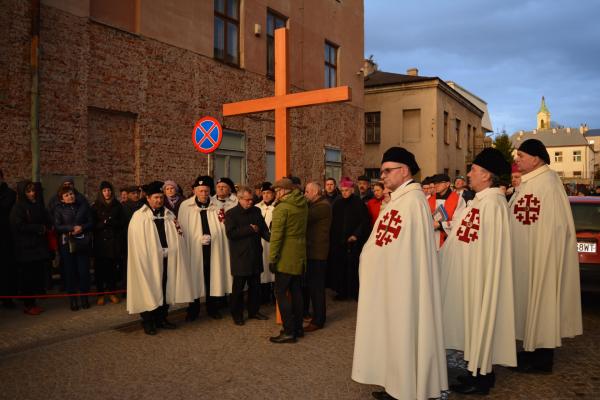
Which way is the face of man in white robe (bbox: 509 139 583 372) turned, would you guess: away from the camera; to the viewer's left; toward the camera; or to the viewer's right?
to the viewer's left

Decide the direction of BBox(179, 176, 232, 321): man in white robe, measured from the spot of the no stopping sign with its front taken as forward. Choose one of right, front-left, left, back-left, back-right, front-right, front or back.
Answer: front

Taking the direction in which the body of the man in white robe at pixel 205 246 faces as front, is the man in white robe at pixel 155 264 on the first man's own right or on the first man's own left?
on the first man's own right

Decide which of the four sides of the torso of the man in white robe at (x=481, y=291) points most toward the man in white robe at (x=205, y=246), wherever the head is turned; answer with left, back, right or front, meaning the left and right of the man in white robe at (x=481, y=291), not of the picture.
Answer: front

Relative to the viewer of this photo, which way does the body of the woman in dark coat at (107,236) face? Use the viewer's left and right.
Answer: facing the viewer

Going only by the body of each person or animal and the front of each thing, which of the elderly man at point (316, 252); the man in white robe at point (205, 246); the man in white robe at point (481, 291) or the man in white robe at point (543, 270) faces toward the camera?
the man in white robe at point (205, 246)

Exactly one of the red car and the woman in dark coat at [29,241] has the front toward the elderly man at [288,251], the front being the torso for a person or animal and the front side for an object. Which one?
the woman in dark coat

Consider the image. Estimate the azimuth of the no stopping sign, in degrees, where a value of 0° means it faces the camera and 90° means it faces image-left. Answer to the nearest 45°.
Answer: approximately 0°

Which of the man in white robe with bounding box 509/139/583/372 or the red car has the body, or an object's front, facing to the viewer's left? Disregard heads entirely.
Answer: the man in white robe

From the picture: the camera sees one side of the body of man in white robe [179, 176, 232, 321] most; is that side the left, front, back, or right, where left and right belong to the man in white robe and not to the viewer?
front

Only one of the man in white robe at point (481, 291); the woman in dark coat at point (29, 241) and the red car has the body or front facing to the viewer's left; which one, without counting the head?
the man in white robe

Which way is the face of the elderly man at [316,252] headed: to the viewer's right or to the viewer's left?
to the viewer's left

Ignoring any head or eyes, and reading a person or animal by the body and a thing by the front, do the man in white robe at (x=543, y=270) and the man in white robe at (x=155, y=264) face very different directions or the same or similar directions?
very different directions

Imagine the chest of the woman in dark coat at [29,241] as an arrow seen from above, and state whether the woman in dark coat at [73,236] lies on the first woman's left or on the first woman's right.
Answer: on the first woman's left

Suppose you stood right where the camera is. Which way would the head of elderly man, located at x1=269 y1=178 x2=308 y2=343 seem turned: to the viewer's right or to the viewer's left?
to the viewer's left

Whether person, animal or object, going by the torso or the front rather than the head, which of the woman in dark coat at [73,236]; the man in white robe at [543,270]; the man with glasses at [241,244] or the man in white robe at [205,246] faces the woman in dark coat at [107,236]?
the man in white robe at [543,270]

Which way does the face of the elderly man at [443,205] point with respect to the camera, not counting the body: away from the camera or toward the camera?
toward the camera
